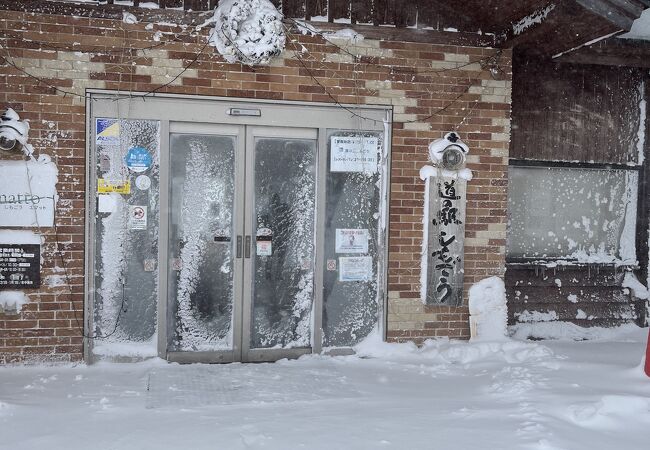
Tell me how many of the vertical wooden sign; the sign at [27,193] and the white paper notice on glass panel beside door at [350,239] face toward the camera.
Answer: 3

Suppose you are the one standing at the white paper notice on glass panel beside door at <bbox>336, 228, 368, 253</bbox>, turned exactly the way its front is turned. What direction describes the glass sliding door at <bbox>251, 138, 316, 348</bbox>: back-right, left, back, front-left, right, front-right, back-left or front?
right

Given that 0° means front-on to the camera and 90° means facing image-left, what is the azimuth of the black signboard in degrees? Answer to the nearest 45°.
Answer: approximately 0°

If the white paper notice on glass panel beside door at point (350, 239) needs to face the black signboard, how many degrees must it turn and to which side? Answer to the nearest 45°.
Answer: approximately 90° to its right

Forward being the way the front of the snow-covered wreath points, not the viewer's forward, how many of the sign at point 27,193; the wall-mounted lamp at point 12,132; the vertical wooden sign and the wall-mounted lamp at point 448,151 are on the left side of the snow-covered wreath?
2

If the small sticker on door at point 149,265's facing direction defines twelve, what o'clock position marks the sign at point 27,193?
The sign is roughly at 3 o'clock from the small sticker on door.

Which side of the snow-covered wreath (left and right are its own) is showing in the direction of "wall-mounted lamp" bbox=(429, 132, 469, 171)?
left
